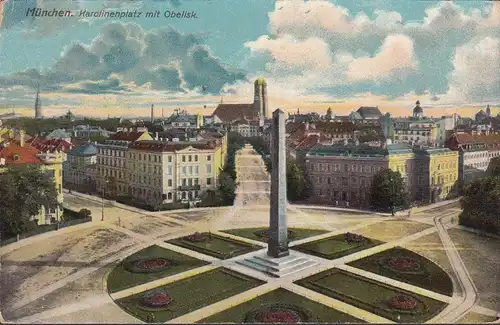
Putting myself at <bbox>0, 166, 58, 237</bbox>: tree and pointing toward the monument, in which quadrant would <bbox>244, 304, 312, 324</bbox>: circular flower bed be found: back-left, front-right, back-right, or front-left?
front-right

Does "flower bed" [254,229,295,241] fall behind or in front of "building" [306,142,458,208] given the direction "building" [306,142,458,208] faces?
in front

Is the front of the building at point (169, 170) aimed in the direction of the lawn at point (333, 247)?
yes

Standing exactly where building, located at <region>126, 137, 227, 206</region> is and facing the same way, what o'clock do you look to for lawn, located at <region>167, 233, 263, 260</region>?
The lawn is roughly at 1 o'clock from the building.

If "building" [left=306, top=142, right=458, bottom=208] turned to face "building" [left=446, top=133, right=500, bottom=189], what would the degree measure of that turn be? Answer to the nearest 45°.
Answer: approximately 90° to its left

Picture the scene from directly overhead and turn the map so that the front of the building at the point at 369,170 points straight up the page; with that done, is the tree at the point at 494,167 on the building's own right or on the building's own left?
on the building's own left

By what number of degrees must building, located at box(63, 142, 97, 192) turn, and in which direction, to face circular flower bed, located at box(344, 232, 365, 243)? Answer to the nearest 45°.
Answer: approximately 90° to its left

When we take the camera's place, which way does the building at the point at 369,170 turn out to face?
facing the viewer

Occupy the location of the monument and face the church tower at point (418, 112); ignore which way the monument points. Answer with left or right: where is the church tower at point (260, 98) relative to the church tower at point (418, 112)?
left

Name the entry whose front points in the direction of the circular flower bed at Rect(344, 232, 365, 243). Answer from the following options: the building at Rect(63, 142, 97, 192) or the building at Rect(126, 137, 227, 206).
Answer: the building at Rect(126, 137, 227, 206)

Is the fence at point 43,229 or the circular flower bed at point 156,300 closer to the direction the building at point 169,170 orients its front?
the circular flower bed

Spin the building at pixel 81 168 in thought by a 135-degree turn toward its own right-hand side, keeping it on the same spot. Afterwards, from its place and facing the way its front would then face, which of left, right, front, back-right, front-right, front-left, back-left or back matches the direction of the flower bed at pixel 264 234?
back-right

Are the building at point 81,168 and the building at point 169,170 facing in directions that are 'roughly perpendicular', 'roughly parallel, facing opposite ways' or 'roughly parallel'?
roughly perpendicular

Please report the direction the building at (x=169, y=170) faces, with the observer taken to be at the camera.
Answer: facing the viewer and to the right of the viewer

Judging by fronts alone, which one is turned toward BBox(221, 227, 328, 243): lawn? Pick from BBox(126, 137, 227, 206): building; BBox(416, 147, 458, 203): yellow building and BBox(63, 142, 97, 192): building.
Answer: BBox(126, 137, 227, 206): building

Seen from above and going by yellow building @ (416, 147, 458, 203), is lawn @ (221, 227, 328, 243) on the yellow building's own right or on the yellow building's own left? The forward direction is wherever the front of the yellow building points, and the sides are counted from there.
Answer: on the yellow building's own right
